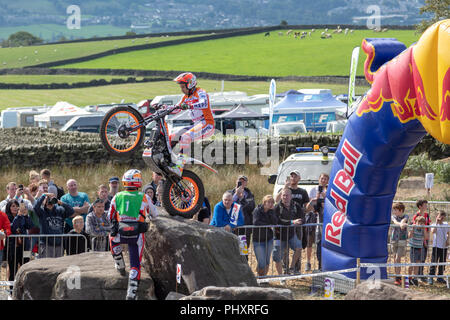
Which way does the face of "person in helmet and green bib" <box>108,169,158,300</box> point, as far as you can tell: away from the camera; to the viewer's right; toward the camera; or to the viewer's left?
away from the camera

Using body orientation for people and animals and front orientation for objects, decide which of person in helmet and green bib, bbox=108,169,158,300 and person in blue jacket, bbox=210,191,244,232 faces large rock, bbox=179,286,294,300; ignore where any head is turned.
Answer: the person in blue jacket

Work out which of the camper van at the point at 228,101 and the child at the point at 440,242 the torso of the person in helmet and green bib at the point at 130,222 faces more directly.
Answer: the camper van

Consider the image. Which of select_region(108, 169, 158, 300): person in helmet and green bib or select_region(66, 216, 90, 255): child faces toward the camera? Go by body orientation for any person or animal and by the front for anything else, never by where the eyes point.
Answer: the child

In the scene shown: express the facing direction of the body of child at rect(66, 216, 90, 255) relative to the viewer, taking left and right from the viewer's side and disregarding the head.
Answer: facing the viewer

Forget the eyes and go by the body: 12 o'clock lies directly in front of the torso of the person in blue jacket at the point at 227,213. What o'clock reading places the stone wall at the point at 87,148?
The stone wall is roughly at 5 o'clock from the person in blue jacket.

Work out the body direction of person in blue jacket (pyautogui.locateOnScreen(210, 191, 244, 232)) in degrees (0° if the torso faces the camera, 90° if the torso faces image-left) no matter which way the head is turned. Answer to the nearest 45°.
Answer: approximately 0°

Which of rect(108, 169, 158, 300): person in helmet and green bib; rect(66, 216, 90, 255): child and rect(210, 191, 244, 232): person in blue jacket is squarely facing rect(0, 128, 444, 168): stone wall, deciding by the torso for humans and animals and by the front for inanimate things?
the person in helmet and green bib

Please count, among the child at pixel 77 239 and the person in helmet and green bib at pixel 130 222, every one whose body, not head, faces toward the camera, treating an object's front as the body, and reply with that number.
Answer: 1

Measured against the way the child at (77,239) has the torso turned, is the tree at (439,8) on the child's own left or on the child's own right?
on the child's own left

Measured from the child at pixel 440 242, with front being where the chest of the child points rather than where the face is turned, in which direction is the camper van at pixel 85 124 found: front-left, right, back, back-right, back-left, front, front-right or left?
right

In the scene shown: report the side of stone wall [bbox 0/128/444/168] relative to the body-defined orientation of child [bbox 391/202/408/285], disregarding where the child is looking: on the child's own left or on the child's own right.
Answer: on the child's own right

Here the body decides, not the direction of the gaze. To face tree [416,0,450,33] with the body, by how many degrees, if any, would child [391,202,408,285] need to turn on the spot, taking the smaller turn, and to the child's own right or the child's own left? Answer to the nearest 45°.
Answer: approximately 135° to the child's own right

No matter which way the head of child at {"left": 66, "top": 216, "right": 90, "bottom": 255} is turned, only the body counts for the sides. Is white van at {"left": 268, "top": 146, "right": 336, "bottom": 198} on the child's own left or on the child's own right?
on the child's own left

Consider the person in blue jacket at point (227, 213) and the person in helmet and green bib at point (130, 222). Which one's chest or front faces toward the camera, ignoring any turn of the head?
the person in blue jacket

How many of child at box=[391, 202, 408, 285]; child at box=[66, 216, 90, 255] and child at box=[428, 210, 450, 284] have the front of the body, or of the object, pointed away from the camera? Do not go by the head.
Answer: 0
